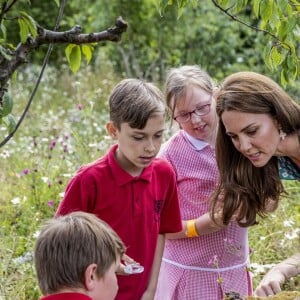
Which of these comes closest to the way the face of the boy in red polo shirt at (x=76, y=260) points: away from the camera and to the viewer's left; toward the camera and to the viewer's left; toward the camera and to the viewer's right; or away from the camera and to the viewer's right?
away from the camera and to the viewer's right

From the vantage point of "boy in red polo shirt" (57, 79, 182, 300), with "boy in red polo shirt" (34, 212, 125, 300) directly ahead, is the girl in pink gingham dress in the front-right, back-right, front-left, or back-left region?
back-left

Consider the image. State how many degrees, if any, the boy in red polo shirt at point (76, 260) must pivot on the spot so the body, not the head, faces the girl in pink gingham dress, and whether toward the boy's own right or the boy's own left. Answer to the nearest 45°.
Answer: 0° — they already face them

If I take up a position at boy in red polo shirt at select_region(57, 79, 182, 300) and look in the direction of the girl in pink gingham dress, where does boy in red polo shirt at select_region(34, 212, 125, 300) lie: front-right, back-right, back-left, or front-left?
back-right

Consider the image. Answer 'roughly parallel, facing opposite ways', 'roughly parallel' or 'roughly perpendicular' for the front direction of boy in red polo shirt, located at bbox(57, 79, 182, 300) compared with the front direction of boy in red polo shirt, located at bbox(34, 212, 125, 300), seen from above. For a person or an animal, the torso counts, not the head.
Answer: roughly perpendicular

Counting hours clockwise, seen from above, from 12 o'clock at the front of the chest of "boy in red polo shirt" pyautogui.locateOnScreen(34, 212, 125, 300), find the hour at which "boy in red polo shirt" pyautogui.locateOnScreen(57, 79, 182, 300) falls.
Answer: "boy in red polo shirt" pyautogui.locateOnScreen(57, 79, 182, 300) is roughly at 11 o'clock from "boy in red polo shirt" pyautogui.locateOnScreen(34, 212, 125, 300).

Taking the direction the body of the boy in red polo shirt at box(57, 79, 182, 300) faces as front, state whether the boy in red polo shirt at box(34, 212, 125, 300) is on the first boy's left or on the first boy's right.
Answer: on the first boy's right

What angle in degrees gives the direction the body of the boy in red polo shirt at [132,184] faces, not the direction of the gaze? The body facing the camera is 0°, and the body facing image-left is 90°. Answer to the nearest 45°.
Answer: approximately 315°

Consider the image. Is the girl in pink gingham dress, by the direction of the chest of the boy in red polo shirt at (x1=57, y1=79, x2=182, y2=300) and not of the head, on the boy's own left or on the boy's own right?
on the boy's own left

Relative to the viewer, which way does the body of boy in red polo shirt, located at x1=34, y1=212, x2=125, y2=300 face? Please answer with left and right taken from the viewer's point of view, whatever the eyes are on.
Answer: facing away from the viewer and to the right of the viewer
